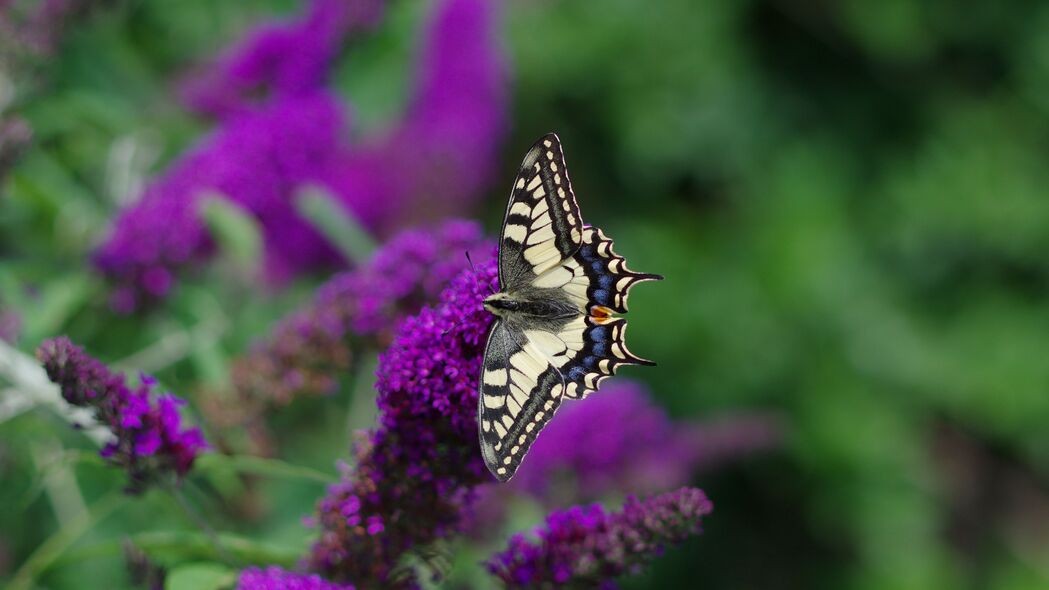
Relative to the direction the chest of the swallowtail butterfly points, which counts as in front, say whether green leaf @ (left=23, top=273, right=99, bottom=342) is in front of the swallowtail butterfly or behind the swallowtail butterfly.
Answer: in front

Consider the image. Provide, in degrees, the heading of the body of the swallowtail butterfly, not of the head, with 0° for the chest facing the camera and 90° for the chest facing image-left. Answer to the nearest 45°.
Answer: approximately 90°

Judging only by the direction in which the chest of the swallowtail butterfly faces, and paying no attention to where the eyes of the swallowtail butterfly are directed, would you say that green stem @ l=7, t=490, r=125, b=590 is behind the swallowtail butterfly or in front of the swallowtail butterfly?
in front
